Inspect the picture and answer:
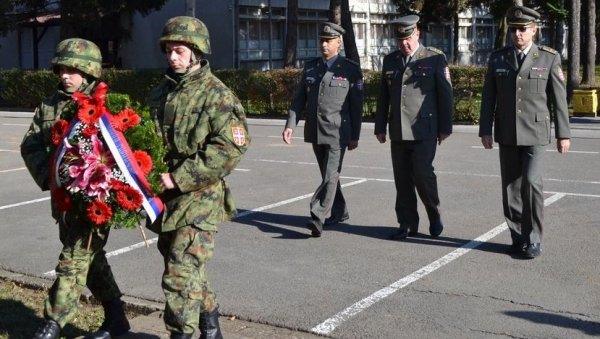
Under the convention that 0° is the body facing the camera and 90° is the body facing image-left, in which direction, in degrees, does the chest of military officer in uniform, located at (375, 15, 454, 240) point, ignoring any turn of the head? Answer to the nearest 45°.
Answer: approximately 45°

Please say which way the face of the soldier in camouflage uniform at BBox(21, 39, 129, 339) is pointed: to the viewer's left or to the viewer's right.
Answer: to the viewer's left

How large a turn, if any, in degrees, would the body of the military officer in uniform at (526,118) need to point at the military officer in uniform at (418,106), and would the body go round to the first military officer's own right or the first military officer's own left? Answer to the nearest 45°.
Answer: approximately 135° to the first military officer's own right

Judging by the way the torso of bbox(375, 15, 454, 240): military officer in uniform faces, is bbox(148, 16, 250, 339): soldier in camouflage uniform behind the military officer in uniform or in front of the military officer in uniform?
in front

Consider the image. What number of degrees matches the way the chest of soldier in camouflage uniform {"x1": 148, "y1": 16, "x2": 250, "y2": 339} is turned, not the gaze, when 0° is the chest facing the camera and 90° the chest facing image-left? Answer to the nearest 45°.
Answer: approximately 45°

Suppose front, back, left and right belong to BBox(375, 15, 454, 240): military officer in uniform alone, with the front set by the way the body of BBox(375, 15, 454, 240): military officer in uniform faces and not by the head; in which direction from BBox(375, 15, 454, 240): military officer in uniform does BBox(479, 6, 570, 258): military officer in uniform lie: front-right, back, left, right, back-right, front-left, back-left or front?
left

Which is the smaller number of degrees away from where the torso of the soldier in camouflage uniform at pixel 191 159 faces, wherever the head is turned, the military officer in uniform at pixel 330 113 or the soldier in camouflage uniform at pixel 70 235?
the soldier in camouflage uniform

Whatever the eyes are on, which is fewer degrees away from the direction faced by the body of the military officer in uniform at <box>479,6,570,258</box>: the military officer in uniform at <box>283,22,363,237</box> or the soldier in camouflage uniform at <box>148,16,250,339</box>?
the soldier in camouflage uniform

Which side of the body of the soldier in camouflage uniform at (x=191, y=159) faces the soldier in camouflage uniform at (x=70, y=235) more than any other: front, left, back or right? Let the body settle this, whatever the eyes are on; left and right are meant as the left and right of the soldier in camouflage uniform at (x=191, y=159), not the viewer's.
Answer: right

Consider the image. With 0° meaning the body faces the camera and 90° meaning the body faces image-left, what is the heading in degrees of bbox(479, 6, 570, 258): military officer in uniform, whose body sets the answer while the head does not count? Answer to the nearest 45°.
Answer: approximately 0°
